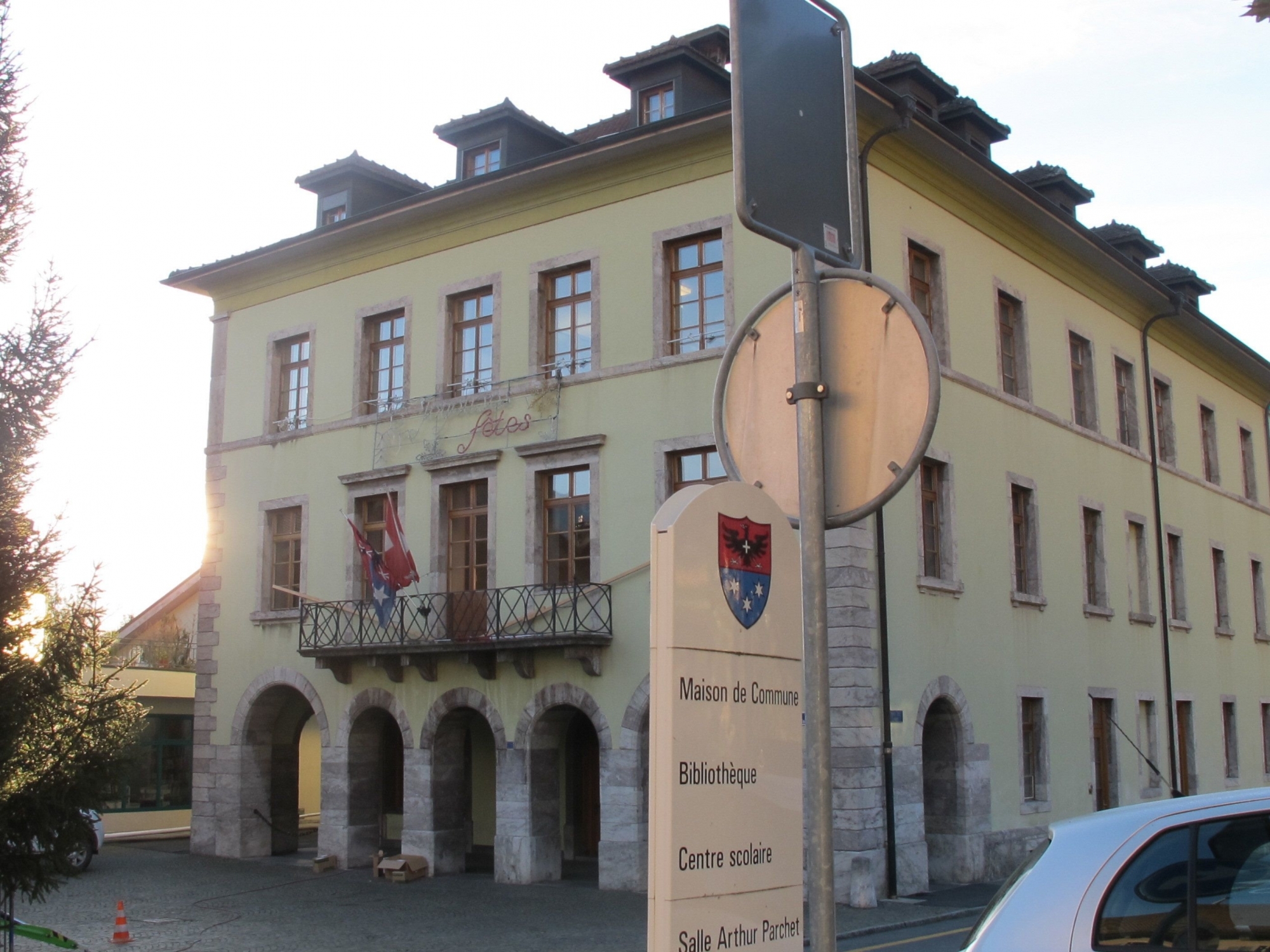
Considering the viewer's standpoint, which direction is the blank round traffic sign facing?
facing away from the viewer and to the right of the viewer

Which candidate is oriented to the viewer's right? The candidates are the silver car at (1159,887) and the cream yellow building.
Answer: the silver car

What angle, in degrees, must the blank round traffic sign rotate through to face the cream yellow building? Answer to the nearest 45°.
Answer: approximately 45° to its left

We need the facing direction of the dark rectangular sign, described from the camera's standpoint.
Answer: facing away from the viewer and to the left of the viewer

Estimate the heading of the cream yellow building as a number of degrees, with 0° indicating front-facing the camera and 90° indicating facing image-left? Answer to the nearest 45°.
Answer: approximately 45°

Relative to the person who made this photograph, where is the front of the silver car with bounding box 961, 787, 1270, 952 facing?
facing to the right of the viewer
